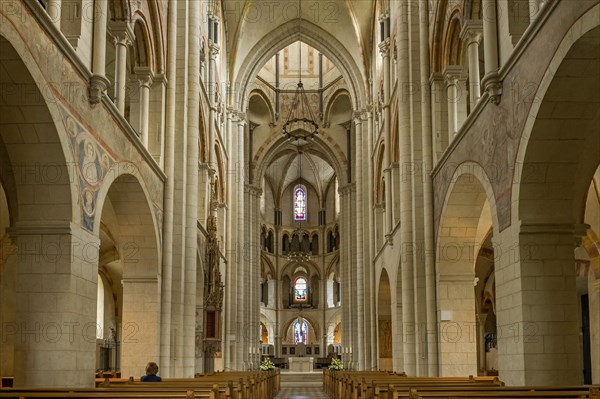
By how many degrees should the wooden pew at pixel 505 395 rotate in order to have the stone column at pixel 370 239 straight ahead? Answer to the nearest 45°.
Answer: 0° — it already faces it

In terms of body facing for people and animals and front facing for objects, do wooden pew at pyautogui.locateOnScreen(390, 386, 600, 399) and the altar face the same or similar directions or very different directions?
very different directions

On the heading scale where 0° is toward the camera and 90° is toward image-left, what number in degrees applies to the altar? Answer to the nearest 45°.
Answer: approximately 0°

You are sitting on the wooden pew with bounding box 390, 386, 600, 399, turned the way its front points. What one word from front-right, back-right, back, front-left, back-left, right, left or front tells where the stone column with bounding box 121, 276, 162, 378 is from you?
front-left

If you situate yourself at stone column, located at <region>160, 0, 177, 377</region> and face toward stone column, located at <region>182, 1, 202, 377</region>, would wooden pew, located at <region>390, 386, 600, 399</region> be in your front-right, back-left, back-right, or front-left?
back-right

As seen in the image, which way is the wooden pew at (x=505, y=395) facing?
away from the camera

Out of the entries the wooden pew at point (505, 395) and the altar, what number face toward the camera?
1

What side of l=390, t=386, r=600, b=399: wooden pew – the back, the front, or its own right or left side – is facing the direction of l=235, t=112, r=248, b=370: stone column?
front

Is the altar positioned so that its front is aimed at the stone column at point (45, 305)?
yes

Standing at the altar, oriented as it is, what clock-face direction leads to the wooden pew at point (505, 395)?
The wooden pew is roughly at 12 o'clock from the altar.

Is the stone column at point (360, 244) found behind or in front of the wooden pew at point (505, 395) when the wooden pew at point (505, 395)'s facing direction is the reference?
in front
